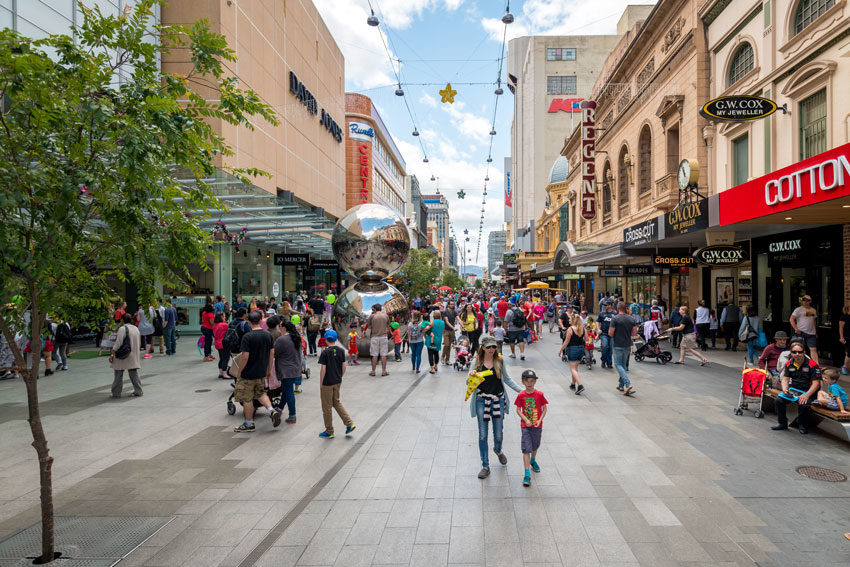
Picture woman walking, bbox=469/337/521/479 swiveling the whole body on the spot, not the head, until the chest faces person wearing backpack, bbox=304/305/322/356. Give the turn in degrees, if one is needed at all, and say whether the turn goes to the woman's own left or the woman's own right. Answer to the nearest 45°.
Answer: approximately 135° to the woman's own right

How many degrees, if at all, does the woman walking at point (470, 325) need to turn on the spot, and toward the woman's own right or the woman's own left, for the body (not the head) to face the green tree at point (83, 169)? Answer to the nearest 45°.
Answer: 0° — they already face it

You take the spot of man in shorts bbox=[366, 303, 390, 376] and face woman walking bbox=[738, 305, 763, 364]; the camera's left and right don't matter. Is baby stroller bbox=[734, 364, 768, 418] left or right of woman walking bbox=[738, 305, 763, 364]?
right

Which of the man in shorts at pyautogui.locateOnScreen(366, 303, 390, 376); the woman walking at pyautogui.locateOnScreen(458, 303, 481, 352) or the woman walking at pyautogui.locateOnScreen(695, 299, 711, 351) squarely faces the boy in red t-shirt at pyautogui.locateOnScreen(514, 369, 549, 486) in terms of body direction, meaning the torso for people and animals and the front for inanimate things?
the woman walking at pyautogui.locateOnScreen(458, 303, 481, 352)

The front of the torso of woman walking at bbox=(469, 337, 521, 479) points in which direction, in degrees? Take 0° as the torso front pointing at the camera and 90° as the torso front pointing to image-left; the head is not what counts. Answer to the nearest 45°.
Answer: approximately 0°
